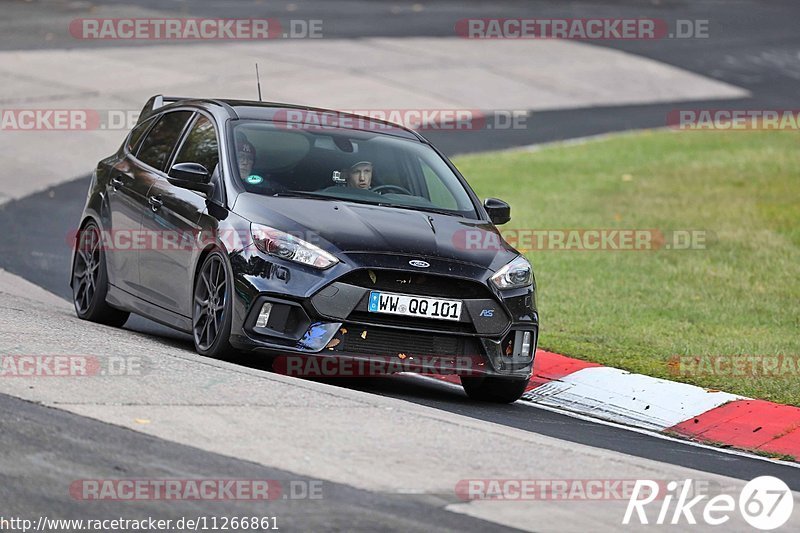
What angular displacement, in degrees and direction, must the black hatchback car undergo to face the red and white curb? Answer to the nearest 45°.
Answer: approximately 45° to its left

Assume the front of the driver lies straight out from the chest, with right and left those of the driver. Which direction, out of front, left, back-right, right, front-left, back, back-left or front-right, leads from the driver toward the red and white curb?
front-left

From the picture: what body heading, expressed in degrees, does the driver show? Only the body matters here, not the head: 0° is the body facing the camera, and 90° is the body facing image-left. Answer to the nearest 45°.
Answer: approximately 315°

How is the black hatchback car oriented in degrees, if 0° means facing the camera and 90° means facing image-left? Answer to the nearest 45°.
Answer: approximately 315°
